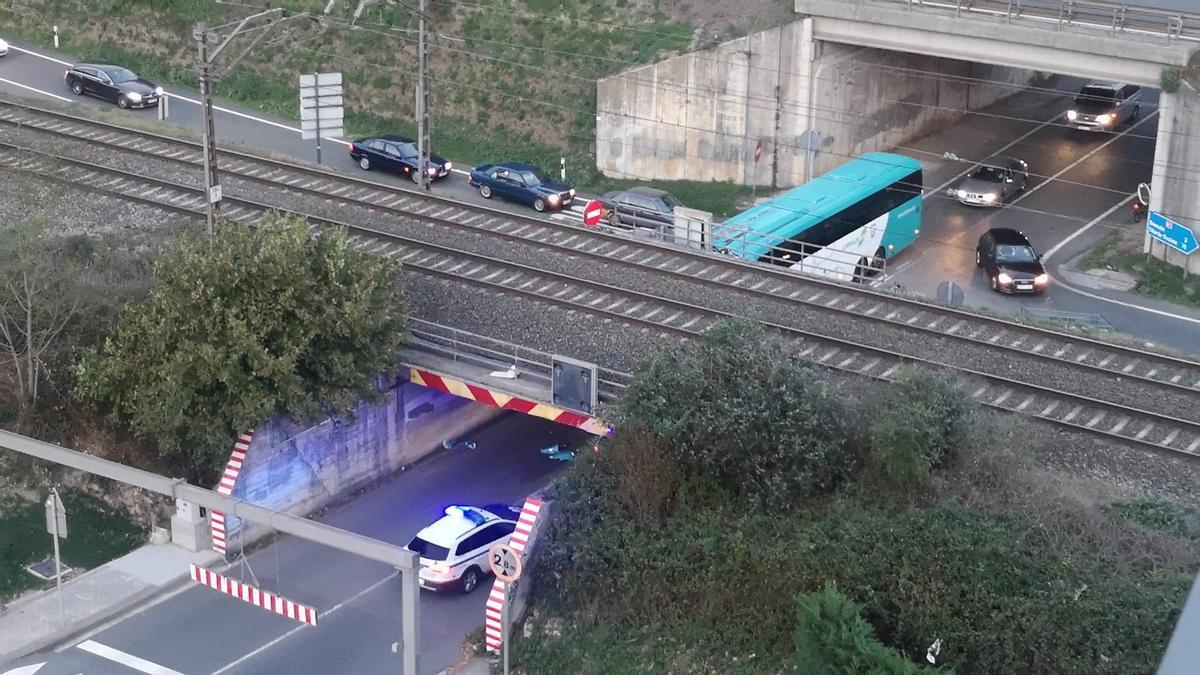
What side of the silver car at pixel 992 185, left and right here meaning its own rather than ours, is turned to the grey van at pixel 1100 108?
back

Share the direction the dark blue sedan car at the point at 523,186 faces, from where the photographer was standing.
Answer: facing the viewer and to the right of the viewer

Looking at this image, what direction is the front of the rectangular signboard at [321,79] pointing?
toward the camera

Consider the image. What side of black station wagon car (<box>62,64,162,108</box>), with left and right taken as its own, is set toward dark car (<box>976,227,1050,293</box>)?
front

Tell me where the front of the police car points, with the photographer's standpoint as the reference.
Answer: facing away from the viewer and to the right of the viewer

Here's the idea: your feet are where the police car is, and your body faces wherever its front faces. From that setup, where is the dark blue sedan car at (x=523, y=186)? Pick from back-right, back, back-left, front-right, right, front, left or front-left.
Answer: front-left

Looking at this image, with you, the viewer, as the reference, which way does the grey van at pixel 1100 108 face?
facing the viewer and to the left of the viewer
